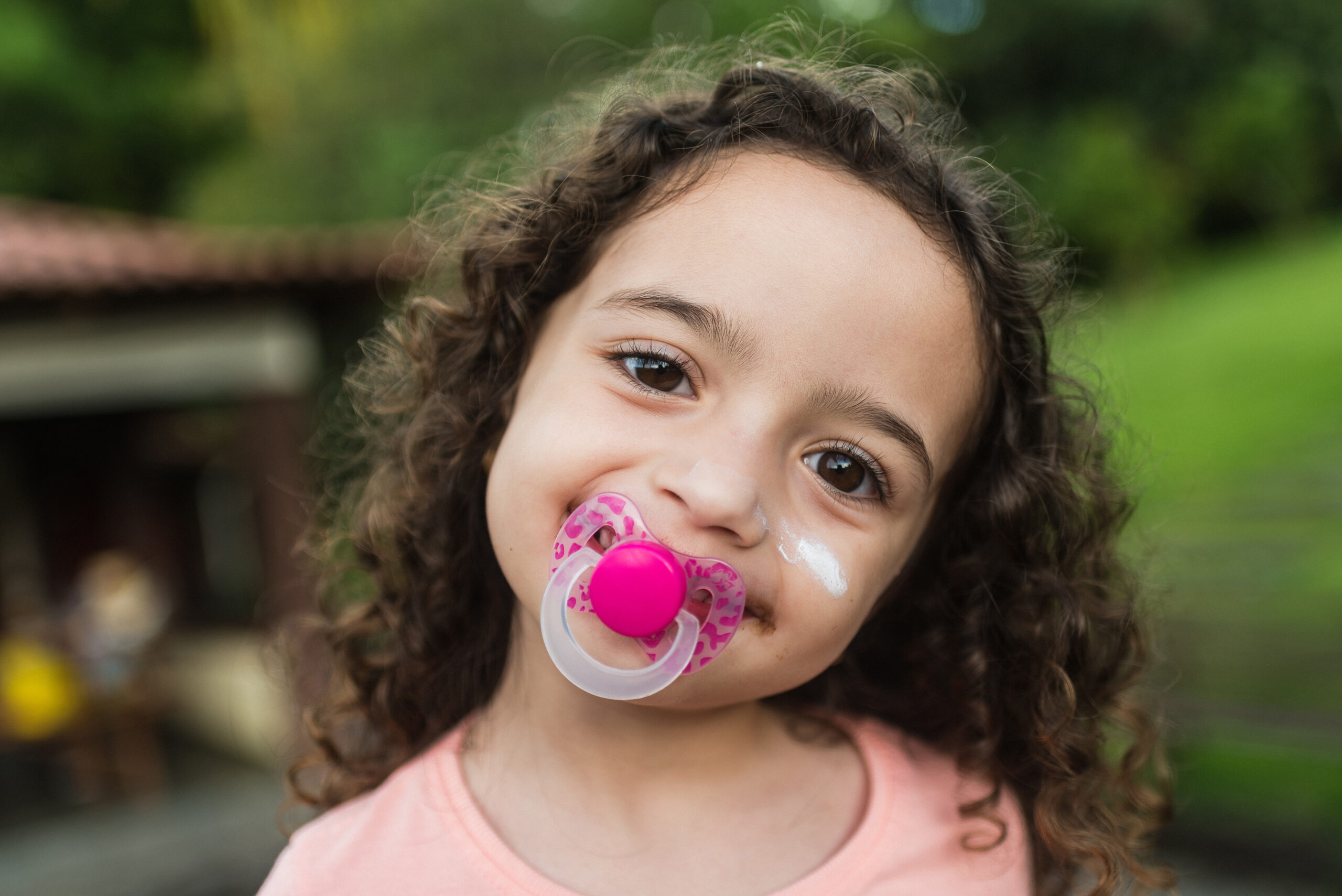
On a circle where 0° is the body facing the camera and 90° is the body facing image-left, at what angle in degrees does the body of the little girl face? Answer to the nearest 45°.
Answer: approximately 0°

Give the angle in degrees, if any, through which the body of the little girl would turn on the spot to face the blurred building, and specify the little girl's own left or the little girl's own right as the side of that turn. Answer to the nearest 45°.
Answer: approximately 135° to the little girl's own right
